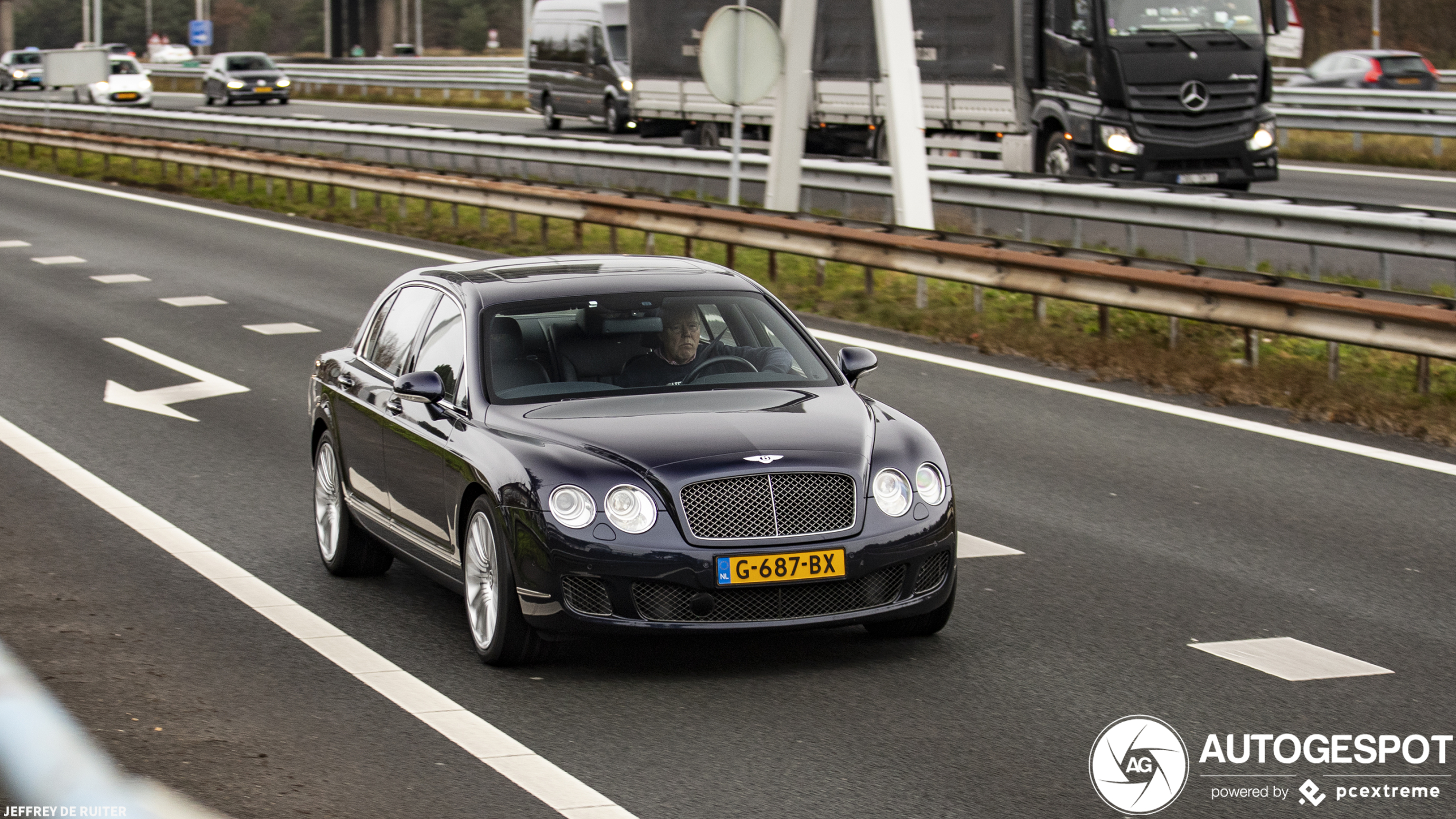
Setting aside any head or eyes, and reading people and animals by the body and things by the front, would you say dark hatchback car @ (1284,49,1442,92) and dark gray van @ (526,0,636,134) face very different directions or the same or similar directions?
very different directions

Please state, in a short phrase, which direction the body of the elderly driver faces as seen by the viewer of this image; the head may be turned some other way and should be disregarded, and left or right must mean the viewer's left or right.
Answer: facing the viewer and to the right of the viewer

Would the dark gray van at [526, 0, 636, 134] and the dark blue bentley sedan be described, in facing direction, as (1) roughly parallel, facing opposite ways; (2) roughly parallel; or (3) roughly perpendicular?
roughly parallel

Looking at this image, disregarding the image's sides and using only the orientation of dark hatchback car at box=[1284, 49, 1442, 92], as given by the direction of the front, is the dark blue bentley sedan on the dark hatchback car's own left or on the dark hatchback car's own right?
on the dark hatchback car's own left

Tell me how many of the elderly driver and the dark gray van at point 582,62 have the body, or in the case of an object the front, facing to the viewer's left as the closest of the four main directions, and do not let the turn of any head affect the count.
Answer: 0

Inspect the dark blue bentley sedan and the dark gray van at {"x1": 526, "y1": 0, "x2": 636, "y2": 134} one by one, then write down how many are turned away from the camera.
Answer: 0

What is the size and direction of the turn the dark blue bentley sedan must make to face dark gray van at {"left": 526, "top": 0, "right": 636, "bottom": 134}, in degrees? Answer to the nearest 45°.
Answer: approximately 135° to its left

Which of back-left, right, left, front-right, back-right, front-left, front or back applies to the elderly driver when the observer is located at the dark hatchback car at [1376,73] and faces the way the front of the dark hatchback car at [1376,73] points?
back-left

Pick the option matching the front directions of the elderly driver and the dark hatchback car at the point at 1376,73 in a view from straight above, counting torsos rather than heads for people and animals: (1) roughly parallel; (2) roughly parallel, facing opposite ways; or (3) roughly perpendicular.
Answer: roughly parallel, facing opposite ways

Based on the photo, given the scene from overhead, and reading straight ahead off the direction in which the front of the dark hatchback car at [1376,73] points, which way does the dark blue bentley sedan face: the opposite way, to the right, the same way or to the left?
the opposite way
